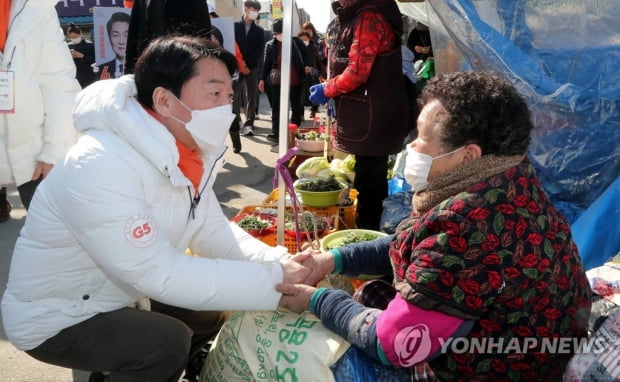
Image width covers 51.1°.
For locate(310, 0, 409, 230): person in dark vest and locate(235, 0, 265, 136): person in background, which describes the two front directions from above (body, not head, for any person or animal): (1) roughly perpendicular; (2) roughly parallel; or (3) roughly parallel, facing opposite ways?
roughly perpendicular

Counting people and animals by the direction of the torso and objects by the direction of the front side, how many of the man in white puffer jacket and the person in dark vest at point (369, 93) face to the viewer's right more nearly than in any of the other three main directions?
1

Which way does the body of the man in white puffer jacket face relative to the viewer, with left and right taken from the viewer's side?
facing to the right of the viewer

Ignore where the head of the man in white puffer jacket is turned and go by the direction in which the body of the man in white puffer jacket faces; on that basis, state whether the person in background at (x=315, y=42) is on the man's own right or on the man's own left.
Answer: on the man's own left

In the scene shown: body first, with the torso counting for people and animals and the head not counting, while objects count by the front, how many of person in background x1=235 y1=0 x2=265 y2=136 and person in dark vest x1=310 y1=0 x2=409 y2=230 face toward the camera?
1

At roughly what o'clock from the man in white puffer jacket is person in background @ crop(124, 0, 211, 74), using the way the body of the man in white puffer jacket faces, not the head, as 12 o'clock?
The person in background is roughly at 9 o'clock from the man in white puffer jacket.

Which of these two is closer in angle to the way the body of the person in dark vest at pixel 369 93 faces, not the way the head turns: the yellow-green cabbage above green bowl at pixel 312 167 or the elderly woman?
the yellow-green cabbage above green bowl

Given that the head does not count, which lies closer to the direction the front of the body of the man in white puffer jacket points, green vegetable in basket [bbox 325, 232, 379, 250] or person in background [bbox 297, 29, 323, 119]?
the green vegetable in basket
